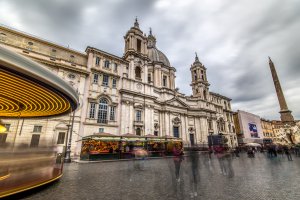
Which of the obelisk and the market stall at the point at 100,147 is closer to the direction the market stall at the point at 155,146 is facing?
the obelisk

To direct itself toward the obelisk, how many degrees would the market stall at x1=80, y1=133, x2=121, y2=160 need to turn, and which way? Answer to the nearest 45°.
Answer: approximately 90° to its left

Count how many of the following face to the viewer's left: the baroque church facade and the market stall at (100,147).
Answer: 0

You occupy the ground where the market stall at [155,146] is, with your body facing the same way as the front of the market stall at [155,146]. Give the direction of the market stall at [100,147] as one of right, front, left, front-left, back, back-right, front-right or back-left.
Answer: right

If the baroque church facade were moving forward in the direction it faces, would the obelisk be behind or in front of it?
in front

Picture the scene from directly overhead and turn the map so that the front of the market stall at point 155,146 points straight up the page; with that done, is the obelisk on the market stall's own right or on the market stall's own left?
on the market stall's own left

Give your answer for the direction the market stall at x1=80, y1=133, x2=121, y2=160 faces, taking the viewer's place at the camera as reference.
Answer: facing the viewer

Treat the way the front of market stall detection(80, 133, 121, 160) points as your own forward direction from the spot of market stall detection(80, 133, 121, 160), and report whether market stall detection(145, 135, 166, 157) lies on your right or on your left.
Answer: on your left

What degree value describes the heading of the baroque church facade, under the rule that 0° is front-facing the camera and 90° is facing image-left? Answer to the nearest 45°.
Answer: approximately 315°

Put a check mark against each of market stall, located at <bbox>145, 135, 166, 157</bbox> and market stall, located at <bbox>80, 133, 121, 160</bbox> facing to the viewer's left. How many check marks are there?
0
